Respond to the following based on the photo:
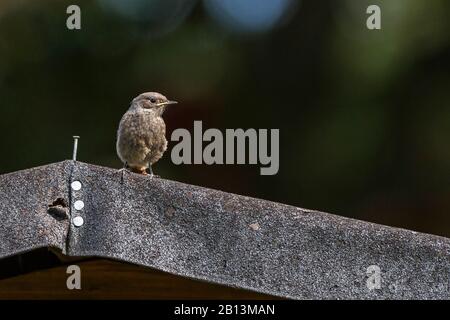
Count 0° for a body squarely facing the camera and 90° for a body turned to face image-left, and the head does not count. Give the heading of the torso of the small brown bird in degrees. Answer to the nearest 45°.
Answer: approximately 315°
